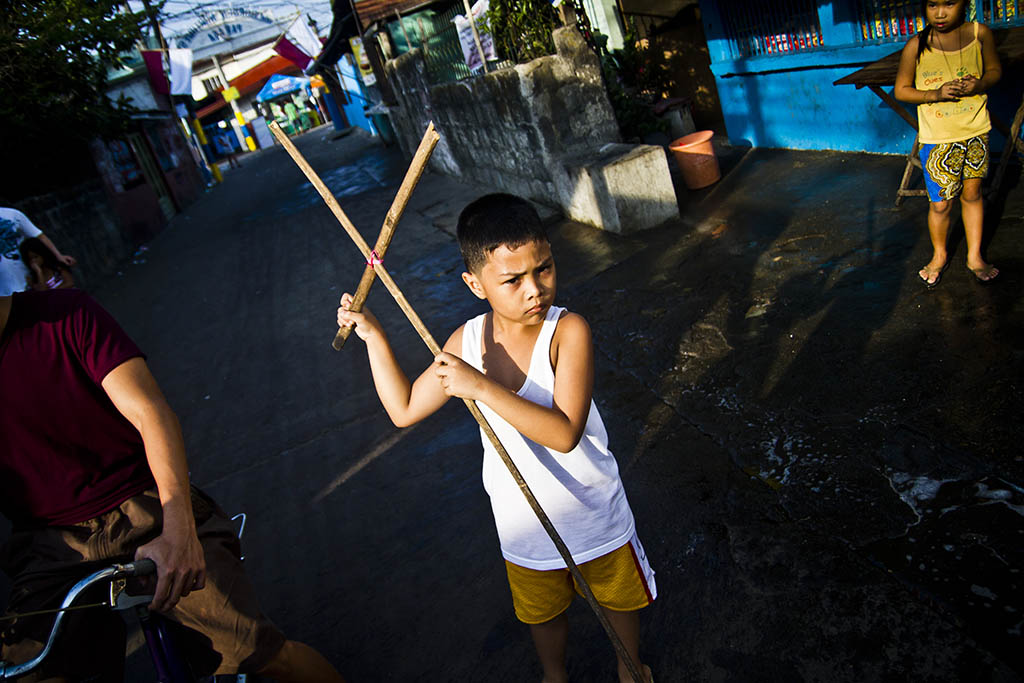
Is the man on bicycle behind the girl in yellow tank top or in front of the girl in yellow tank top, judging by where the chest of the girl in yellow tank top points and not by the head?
in front

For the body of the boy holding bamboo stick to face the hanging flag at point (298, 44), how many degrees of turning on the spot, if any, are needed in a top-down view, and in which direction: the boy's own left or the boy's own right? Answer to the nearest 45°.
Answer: approximately 180°

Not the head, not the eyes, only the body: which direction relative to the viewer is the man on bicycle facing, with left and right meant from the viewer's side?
facing the viewer

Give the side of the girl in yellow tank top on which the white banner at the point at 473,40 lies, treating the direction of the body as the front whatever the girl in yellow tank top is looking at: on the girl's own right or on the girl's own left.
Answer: on the girl's own right

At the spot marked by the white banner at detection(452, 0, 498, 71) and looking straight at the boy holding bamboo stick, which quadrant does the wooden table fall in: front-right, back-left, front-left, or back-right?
front-left

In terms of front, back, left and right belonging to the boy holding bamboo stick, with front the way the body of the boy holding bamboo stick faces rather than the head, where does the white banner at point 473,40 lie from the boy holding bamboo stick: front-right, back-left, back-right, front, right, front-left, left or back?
back

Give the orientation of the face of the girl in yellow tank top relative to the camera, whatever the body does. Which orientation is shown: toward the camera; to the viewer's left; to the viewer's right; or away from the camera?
toward the camera

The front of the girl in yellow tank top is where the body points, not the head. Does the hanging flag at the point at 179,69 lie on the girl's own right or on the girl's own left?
on the girl's own right

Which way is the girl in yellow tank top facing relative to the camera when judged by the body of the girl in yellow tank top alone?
toward the camera

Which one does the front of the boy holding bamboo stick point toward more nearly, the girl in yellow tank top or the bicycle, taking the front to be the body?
the bicycle

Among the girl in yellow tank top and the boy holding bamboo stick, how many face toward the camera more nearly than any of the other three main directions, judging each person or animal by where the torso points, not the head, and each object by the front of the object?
2
